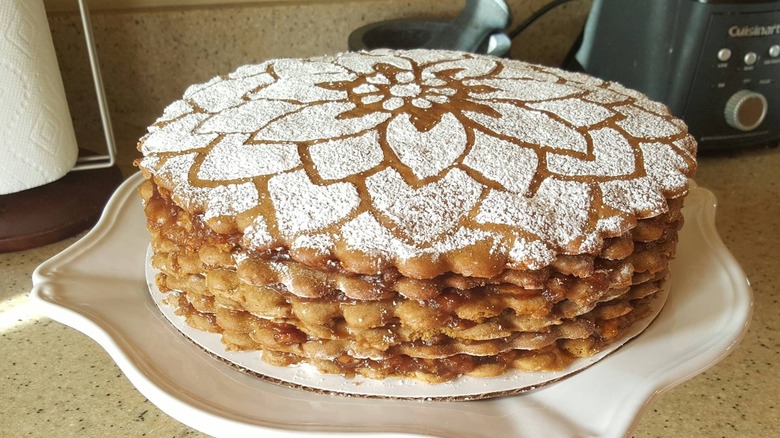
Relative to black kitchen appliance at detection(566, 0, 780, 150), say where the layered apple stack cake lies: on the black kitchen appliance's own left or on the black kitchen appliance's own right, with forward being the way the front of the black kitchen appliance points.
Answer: on the black kitchen appliance's own right

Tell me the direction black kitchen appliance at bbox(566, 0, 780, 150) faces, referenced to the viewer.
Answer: facing the viewer and to the right of the viewer

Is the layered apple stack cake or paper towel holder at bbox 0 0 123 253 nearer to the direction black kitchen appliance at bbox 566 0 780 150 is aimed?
the layered apple stack cake

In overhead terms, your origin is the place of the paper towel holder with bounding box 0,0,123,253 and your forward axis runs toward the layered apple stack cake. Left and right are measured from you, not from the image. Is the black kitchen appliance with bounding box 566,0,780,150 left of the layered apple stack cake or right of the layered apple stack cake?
left

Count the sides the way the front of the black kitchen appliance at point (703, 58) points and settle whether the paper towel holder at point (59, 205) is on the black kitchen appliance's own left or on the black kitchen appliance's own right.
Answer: on the black kitchen appliance's own right

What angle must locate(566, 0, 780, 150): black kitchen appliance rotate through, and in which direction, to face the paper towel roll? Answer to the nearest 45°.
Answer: approximately 90° to its right
